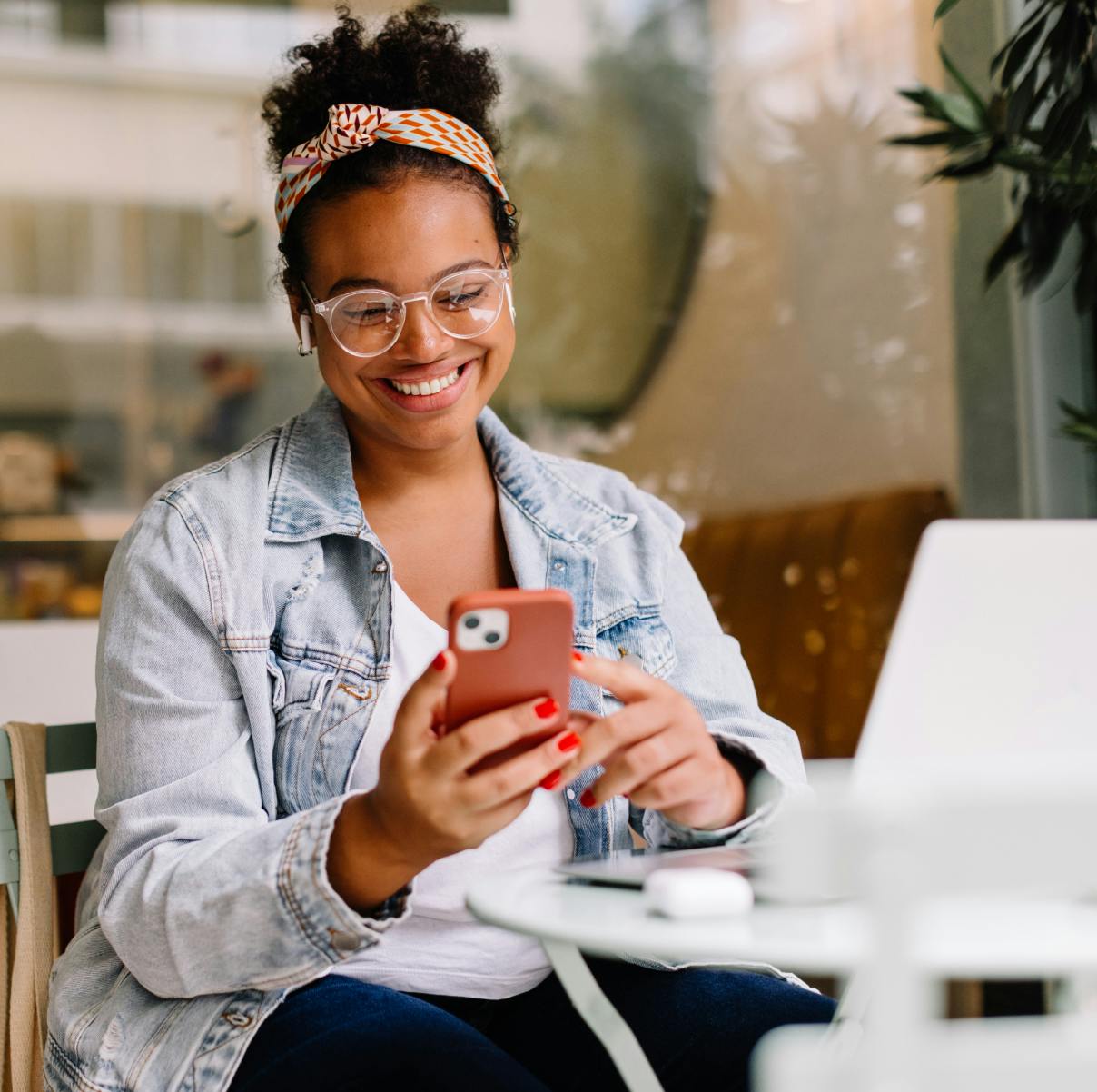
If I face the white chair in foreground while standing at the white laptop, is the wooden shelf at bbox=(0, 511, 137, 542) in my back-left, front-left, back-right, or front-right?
back-right

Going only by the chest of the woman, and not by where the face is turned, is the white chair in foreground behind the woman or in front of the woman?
in front

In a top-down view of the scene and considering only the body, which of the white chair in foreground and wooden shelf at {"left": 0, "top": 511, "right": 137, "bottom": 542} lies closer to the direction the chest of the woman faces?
the white chair in foreground

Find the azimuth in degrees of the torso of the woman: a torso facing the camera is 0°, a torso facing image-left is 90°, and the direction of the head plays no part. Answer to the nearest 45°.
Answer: approximately 315°

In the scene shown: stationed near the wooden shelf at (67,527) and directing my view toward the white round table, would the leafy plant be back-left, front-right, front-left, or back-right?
front-left

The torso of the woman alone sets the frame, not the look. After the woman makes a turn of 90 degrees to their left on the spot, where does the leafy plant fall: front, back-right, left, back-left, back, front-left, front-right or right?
front
